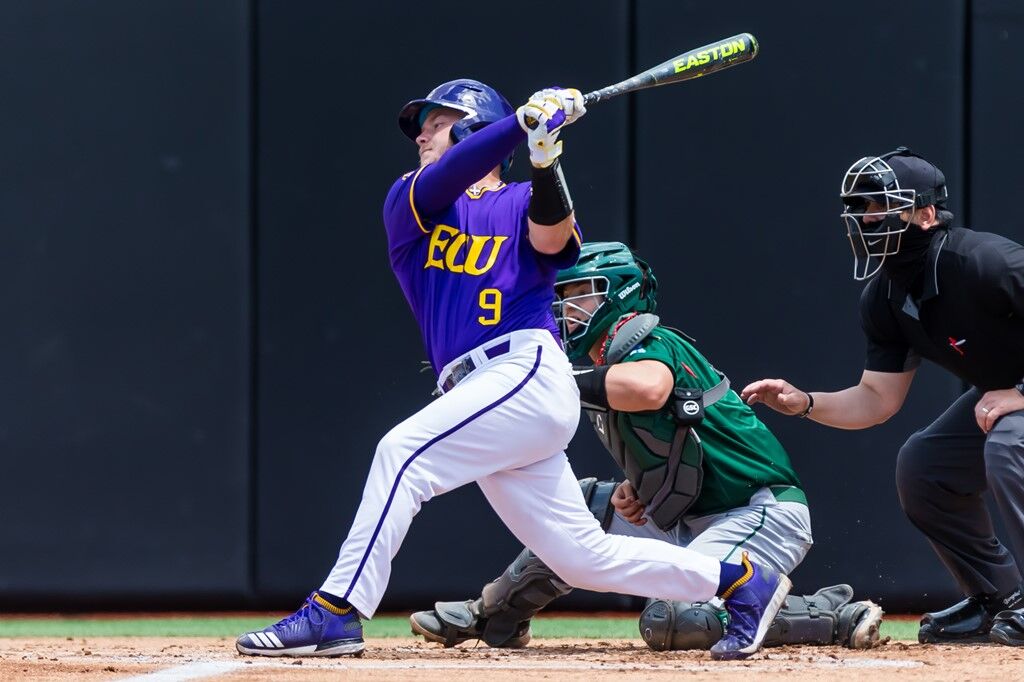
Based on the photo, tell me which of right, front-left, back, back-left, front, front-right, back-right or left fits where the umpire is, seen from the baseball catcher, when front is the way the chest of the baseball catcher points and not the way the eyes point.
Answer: back

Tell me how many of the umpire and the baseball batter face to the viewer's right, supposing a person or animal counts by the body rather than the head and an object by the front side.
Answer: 0

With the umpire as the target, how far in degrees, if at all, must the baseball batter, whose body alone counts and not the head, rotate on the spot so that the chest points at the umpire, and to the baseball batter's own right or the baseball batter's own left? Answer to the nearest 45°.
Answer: approximately 135° to the baseball batter's own left

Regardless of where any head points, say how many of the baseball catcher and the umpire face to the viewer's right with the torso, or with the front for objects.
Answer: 0

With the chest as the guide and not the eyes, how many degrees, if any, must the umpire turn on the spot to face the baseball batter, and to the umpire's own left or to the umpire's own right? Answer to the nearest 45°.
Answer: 0° — they already face them

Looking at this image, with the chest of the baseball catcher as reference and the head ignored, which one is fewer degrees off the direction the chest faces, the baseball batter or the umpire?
the baseball batter

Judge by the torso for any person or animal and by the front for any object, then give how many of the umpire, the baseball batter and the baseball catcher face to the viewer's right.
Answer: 0

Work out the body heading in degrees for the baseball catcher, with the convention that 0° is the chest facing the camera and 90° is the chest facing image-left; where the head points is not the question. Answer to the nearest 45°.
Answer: approximately 90°

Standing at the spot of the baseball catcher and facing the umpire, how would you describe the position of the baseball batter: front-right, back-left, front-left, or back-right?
back-right

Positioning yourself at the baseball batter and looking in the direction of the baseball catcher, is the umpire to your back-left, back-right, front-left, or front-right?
front-right

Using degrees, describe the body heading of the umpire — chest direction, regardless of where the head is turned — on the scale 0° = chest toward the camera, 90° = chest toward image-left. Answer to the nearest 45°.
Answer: approximately 45°

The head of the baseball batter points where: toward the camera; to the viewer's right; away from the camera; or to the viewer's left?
to the viewer's left

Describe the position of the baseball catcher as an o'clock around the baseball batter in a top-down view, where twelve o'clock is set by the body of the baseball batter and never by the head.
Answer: The baseball catcher is roughly at 6 o'clock from the baseball batter.

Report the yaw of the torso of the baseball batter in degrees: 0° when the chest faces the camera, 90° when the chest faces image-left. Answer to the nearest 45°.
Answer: approximately 45°

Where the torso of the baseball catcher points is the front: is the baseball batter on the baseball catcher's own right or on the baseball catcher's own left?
on the baseball catcher's own left
